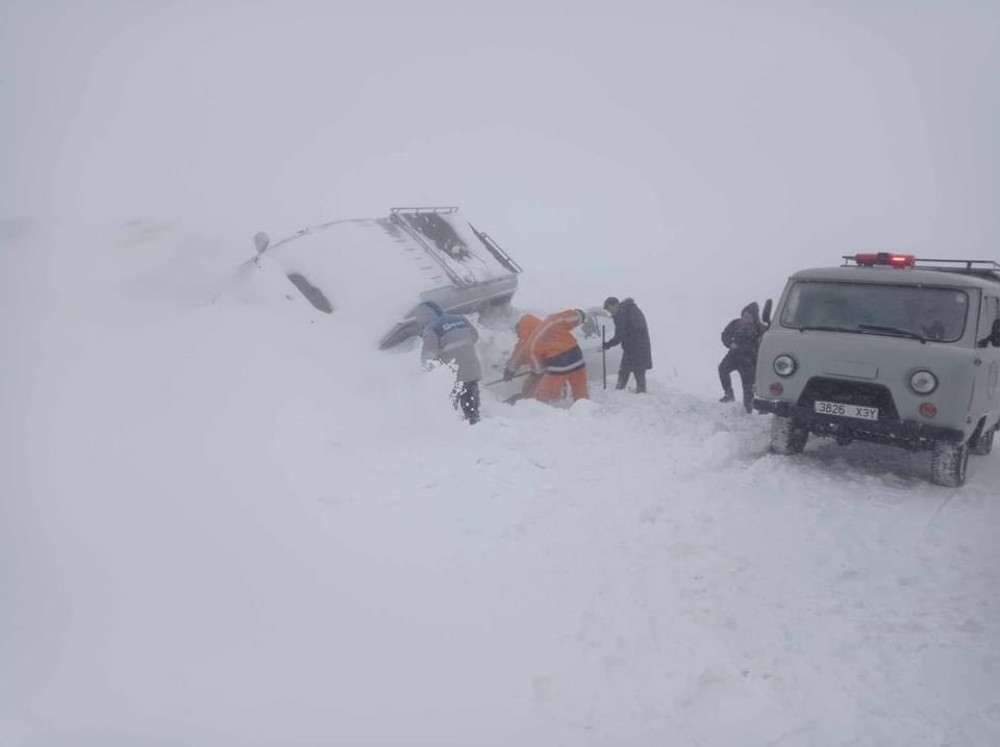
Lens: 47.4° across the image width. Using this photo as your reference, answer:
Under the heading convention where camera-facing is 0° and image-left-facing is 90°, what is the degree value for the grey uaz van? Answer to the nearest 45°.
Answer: approximately 45°

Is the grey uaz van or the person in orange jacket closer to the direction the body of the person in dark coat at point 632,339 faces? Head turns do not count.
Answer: the person in orange jacket

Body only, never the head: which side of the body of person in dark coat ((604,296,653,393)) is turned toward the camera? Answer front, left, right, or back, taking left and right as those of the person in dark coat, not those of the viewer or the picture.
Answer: left

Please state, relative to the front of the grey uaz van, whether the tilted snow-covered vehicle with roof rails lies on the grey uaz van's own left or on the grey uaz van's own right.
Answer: on the grey uaz van's own right

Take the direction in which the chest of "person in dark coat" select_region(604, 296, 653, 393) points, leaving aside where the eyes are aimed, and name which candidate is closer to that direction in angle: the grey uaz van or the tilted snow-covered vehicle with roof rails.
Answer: the tilted snow-covered vehicle with roof rails

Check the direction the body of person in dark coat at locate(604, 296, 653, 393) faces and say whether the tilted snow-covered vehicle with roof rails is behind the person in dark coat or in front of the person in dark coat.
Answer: in front

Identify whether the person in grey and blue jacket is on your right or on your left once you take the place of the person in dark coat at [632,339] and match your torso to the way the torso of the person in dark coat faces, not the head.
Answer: on your left

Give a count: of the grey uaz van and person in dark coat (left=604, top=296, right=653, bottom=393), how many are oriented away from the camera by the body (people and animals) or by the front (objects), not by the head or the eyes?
0

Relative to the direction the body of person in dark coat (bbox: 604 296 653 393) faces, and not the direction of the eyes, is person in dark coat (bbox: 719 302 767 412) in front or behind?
behind

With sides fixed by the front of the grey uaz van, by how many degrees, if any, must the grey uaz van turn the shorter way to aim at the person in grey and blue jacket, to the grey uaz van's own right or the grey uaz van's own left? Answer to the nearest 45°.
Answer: approximately 45° to the grey uaz van's own right

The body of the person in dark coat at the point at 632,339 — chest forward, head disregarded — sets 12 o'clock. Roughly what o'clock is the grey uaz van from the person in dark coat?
The grey uaz van is roughly at 8 o'clock from the person in dark coat.
